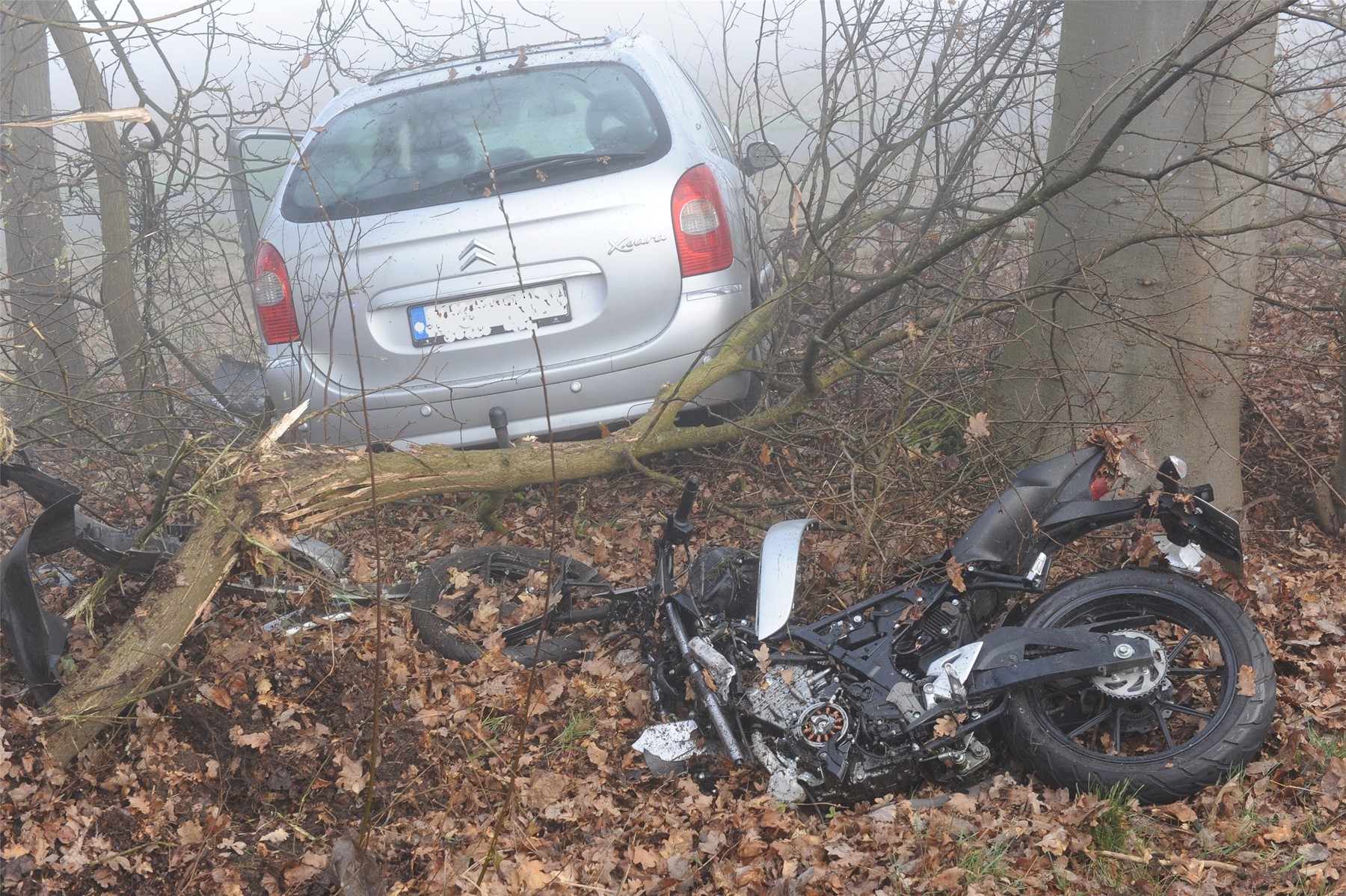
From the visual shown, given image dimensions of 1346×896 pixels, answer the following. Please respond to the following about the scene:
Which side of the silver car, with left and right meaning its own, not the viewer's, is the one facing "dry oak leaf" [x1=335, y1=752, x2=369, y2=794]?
back

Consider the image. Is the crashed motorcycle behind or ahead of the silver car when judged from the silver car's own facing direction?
behind

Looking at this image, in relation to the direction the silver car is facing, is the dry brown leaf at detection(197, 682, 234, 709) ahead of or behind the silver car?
behind

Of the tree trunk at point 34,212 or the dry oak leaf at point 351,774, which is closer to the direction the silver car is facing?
the tree trunk

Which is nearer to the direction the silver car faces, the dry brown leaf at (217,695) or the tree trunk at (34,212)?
the tree trunk

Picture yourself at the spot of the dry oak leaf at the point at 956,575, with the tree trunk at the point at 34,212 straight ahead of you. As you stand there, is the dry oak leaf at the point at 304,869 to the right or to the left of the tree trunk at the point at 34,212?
left

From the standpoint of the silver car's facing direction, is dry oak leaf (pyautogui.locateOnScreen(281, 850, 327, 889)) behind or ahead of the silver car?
behind

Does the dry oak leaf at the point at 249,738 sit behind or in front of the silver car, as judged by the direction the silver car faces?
behind

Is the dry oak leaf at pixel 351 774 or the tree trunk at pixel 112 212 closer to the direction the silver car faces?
the tree trunk

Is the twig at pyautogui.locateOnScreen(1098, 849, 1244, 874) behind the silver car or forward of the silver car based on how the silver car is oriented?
behind

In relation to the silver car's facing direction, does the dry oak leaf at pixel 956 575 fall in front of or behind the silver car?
behind

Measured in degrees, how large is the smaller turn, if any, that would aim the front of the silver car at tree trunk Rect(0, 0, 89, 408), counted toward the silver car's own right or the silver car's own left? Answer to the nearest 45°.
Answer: approximately 45° to the silver car's own left

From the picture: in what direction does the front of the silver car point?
away from the camera
